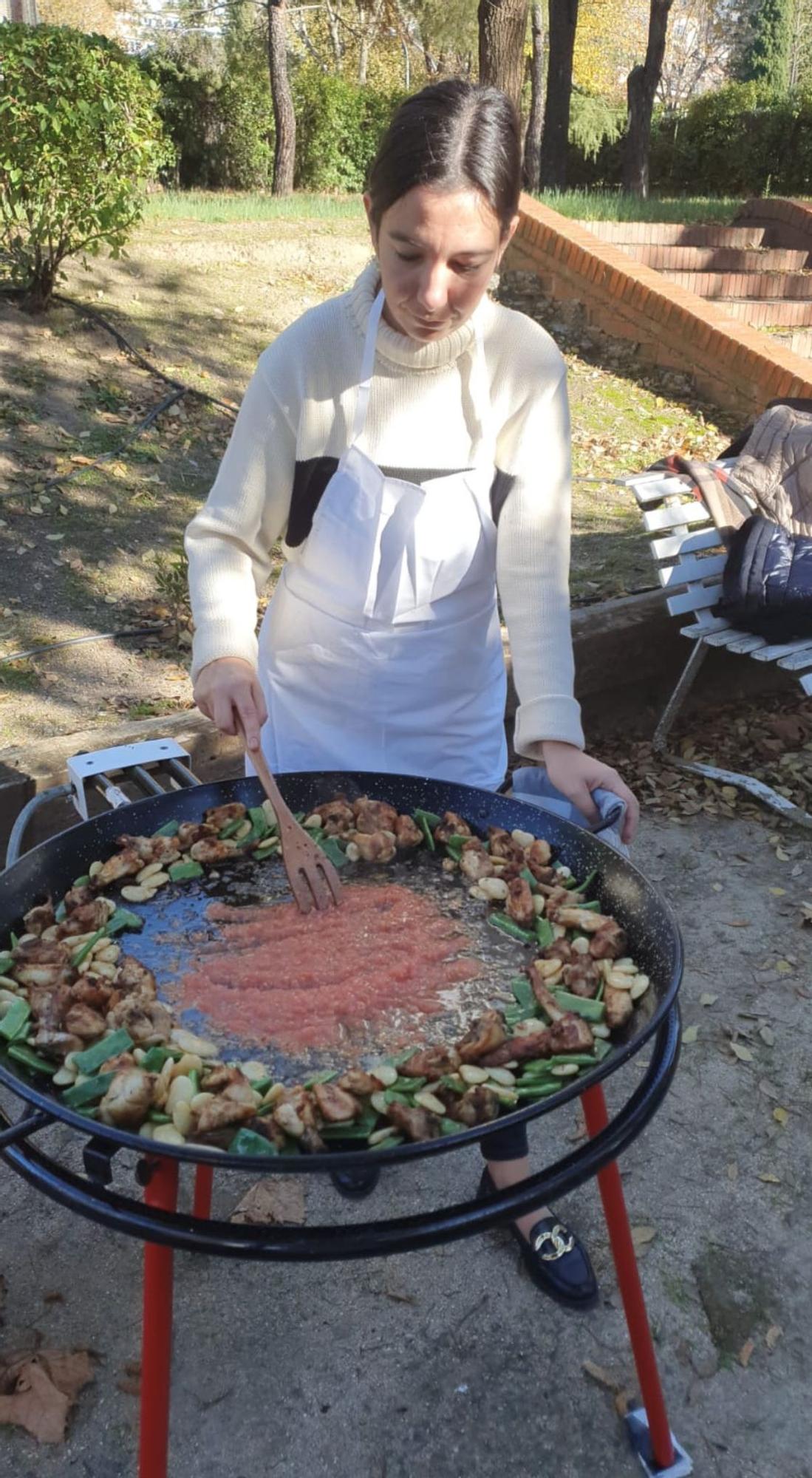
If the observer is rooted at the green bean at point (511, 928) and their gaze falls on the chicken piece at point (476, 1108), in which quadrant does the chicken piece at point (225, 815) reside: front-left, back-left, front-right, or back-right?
back-right

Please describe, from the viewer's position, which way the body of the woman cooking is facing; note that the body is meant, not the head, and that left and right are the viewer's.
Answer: facing the viewer

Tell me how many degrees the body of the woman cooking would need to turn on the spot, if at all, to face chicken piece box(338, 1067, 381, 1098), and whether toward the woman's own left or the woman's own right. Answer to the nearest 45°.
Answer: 0° — they already face it

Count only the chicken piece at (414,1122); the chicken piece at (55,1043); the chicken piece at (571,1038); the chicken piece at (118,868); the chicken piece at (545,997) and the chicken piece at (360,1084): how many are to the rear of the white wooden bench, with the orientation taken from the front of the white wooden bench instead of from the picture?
0

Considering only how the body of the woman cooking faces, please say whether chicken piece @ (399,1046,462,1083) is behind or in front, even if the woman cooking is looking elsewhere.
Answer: in front

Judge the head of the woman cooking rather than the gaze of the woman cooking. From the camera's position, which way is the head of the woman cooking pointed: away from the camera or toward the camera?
toward the camera

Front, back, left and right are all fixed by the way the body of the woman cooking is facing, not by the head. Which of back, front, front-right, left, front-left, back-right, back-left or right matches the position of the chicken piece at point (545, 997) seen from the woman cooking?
front

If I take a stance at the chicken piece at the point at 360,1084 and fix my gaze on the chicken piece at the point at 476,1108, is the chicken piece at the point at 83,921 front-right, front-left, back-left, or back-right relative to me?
back-left

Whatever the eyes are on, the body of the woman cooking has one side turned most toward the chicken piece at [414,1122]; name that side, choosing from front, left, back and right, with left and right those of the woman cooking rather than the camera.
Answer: front

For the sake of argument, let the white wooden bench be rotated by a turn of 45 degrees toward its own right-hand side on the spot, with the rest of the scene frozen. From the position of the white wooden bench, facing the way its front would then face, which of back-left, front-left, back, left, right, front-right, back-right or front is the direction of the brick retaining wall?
back

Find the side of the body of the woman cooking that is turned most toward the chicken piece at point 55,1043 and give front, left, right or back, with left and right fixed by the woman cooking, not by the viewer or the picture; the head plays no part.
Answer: front
